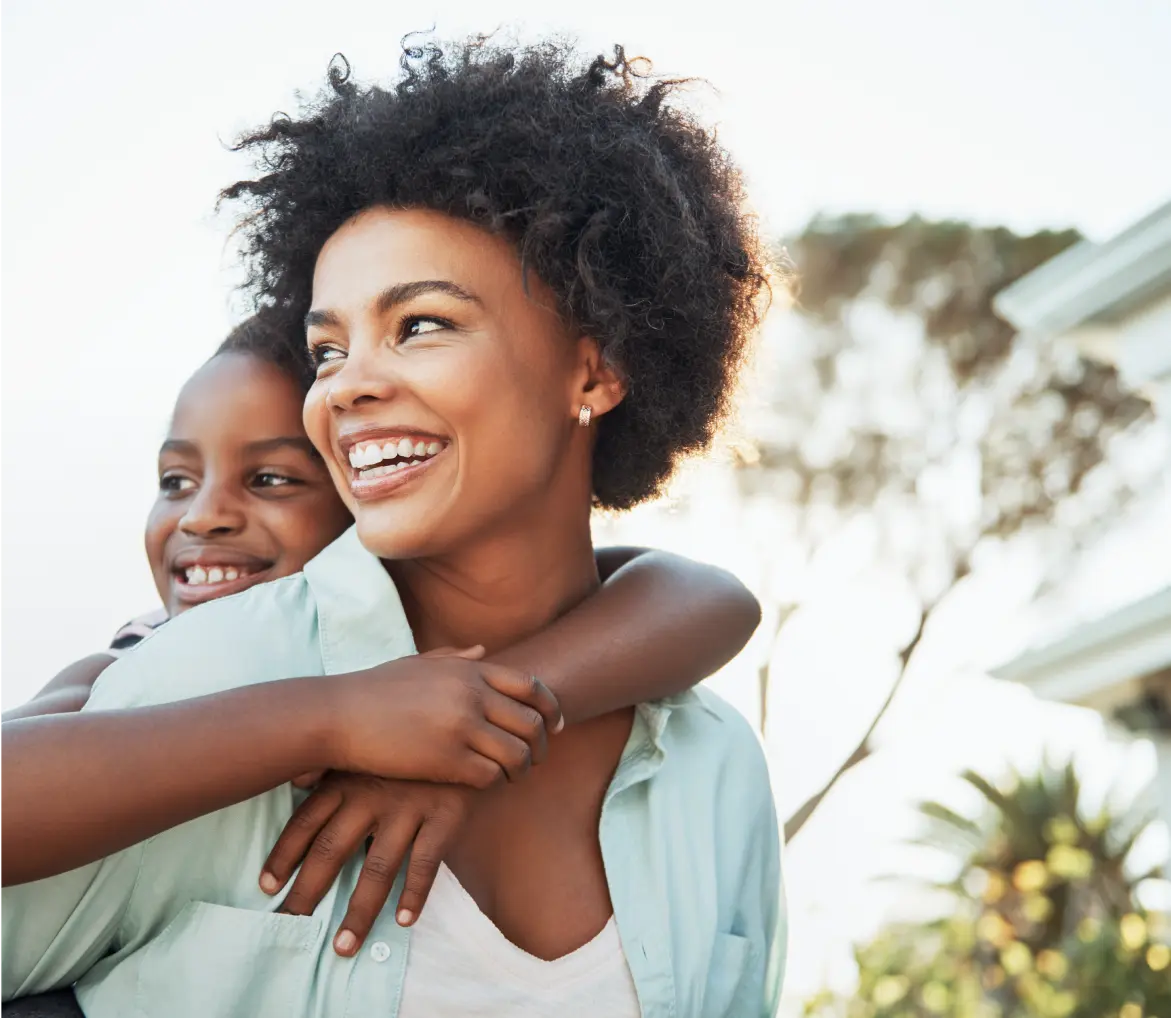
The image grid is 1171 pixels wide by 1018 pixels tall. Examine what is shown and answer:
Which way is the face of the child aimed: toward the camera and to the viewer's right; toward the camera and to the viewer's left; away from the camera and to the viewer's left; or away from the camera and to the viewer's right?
toward the camera and to the viewer's left

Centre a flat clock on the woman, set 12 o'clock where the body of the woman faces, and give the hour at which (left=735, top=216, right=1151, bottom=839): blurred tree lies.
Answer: The blurred tree is roughly at 7 o'clock from the woman.

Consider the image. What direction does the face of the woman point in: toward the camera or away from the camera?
toward the camera

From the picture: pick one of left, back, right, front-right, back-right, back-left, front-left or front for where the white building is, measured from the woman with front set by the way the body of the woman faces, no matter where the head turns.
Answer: back-left

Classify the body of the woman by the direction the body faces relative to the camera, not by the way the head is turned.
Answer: toward the camera
